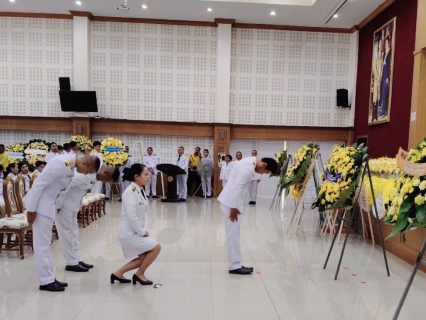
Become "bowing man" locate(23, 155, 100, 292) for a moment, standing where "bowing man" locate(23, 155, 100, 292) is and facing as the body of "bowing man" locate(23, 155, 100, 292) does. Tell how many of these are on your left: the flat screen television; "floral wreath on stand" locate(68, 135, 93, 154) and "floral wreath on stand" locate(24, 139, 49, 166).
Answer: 3

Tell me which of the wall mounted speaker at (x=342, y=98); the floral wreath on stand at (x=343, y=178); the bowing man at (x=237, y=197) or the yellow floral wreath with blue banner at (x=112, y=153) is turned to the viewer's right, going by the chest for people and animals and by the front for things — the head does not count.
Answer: the bowing man

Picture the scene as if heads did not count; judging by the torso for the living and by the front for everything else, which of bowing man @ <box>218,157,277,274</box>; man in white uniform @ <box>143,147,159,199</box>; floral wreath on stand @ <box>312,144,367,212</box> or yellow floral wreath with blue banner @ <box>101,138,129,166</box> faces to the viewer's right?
the bowing man

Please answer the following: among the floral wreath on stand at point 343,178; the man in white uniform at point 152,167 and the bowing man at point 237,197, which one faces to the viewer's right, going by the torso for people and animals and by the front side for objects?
the bowing man

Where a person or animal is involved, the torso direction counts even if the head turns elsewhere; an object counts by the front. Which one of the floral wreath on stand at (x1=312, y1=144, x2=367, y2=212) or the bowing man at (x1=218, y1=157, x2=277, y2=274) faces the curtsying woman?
the floral wreath on stand

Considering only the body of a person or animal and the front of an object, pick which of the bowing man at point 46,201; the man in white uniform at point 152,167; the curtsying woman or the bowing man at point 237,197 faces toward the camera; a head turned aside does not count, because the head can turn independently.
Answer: the man in white uniform

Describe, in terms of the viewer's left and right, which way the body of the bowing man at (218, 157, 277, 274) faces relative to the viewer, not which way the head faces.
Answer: facing to the right of the viewer

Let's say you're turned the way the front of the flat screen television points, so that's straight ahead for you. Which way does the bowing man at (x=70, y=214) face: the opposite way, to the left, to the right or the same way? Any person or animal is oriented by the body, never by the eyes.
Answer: to the left
